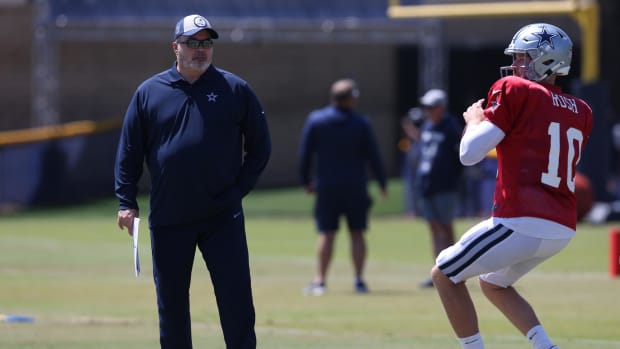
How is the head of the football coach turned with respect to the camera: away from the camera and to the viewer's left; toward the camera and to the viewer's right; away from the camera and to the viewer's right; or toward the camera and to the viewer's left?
toward the camera and to the viewer's right

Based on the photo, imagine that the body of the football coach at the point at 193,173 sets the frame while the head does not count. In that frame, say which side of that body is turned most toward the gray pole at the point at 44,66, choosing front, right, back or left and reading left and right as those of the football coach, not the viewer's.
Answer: back

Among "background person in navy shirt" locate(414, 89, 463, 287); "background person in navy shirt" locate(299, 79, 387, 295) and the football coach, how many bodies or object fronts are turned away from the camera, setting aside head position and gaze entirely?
1

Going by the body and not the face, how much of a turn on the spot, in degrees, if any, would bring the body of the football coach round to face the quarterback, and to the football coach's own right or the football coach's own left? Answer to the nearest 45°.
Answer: approximately 90° to the football coach's own left

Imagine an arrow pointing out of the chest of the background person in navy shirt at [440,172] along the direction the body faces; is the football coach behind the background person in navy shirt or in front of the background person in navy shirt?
in front

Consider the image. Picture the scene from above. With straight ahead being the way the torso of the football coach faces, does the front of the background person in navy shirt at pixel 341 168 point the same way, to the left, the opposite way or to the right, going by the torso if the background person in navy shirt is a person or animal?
the opposite way

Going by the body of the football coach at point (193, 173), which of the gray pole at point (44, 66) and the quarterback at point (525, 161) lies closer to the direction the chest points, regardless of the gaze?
the quarterback

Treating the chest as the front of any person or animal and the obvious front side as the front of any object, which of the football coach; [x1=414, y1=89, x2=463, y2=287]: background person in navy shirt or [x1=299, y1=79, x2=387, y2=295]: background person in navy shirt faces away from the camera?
[x1=299, y1=79, x2=387, y2=295]: background person in navy shirt

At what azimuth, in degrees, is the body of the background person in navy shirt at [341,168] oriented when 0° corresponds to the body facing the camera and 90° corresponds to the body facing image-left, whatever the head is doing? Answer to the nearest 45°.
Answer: approximately 180°

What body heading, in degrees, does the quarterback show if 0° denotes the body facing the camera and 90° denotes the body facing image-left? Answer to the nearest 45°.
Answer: approximately 135°

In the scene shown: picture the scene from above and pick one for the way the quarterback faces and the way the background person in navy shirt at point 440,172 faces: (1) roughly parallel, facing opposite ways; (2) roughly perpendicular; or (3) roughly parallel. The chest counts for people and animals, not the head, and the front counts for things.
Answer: roughly perpendicular
